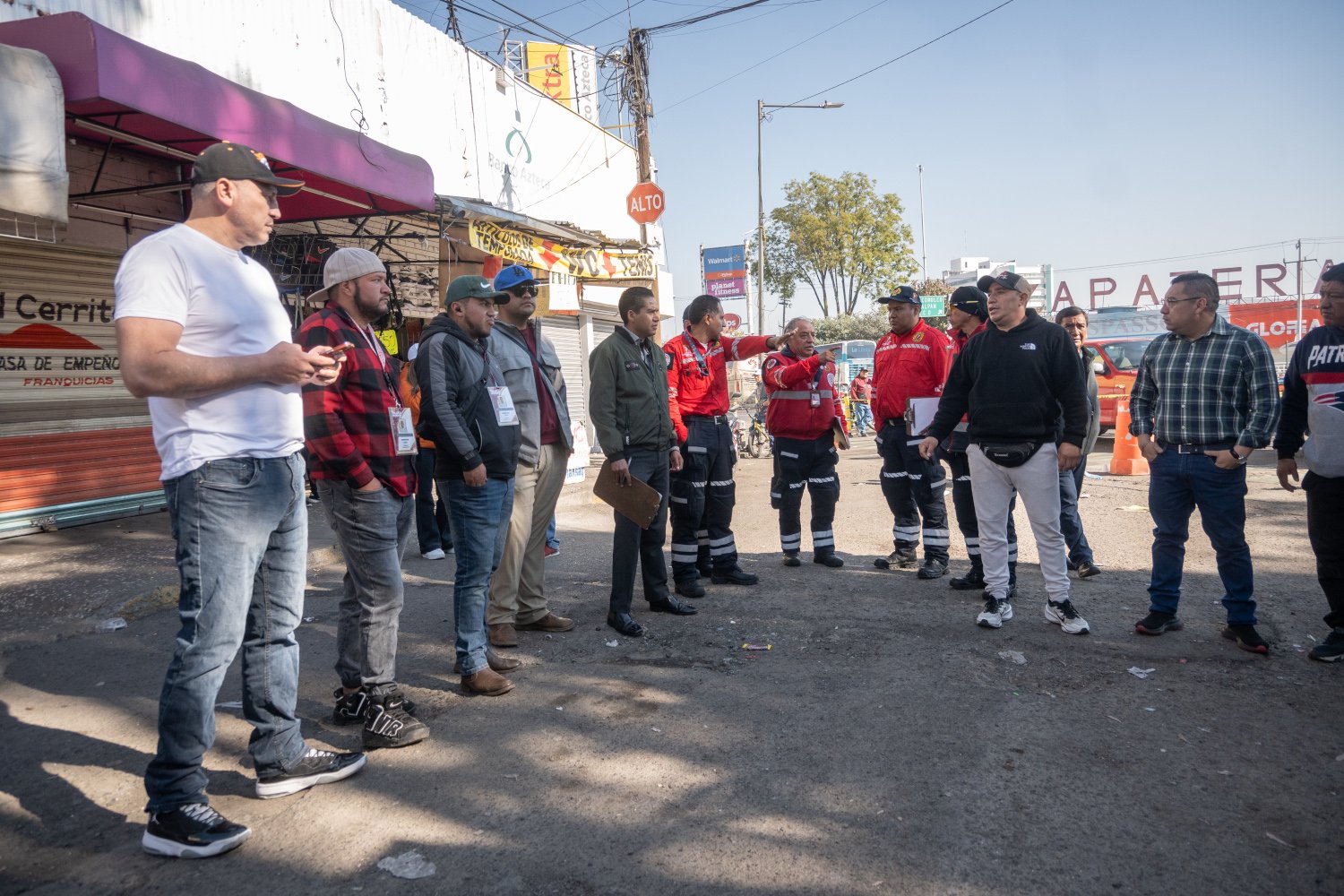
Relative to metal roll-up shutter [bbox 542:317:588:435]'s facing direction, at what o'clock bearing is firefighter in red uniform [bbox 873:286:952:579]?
The firefighter in red uniform is roughly at 1 o'clock from the metal roll-up shutter.

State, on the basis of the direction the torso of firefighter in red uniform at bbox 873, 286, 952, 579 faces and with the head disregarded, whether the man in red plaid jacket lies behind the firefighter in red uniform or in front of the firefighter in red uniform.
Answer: in front

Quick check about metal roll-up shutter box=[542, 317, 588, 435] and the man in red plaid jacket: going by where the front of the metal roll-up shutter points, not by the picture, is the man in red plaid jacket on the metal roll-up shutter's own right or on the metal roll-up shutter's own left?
on the metal roll-up shutter's own right

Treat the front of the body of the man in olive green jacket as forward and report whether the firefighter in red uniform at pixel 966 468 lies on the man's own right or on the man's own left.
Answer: on the man's own left

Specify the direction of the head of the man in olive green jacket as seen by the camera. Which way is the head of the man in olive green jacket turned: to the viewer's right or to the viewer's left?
to the viewer's right

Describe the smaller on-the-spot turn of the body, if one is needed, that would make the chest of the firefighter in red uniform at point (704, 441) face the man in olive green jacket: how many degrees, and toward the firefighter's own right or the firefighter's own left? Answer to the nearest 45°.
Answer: approximately 45° to the firefighter's own right

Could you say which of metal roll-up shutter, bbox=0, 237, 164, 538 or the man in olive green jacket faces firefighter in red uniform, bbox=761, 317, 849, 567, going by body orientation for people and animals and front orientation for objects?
the metal roll-up shutter

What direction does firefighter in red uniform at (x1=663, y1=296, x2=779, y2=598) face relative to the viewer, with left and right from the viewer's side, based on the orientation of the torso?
facing the viewer and to the right of the viewer

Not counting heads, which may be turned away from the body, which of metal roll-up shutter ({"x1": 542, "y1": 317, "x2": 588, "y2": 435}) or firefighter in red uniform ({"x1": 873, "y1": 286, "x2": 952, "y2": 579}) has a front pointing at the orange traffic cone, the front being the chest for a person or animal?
the metal roll-up shutter

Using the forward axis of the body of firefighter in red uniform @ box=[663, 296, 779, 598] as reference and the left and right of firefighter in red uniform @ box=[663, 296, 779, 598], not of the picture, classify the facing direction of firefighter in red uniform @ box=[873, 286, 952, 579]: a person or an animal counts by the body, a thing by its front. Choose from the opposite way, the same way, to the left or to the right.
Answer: to the right

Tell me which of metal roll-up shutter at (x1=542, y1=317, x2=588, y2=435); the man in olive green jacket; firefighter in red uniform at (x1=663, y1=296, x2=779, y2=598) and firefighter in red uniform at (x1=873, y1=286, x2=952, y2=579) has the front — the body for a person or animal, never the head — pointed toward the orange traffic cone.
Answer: the metal roll-up shutter

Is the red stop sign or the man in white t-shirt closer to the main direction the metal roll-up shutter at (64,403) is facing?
the man in white t-shirt

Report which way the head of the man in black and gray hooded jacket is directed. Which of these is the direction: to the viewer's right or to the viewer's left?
to the viewer's right
